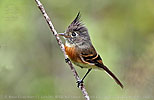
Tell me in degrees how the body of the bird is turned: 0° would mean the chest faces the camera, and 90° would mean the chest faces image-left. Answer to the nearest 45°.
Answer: approximately 90°
